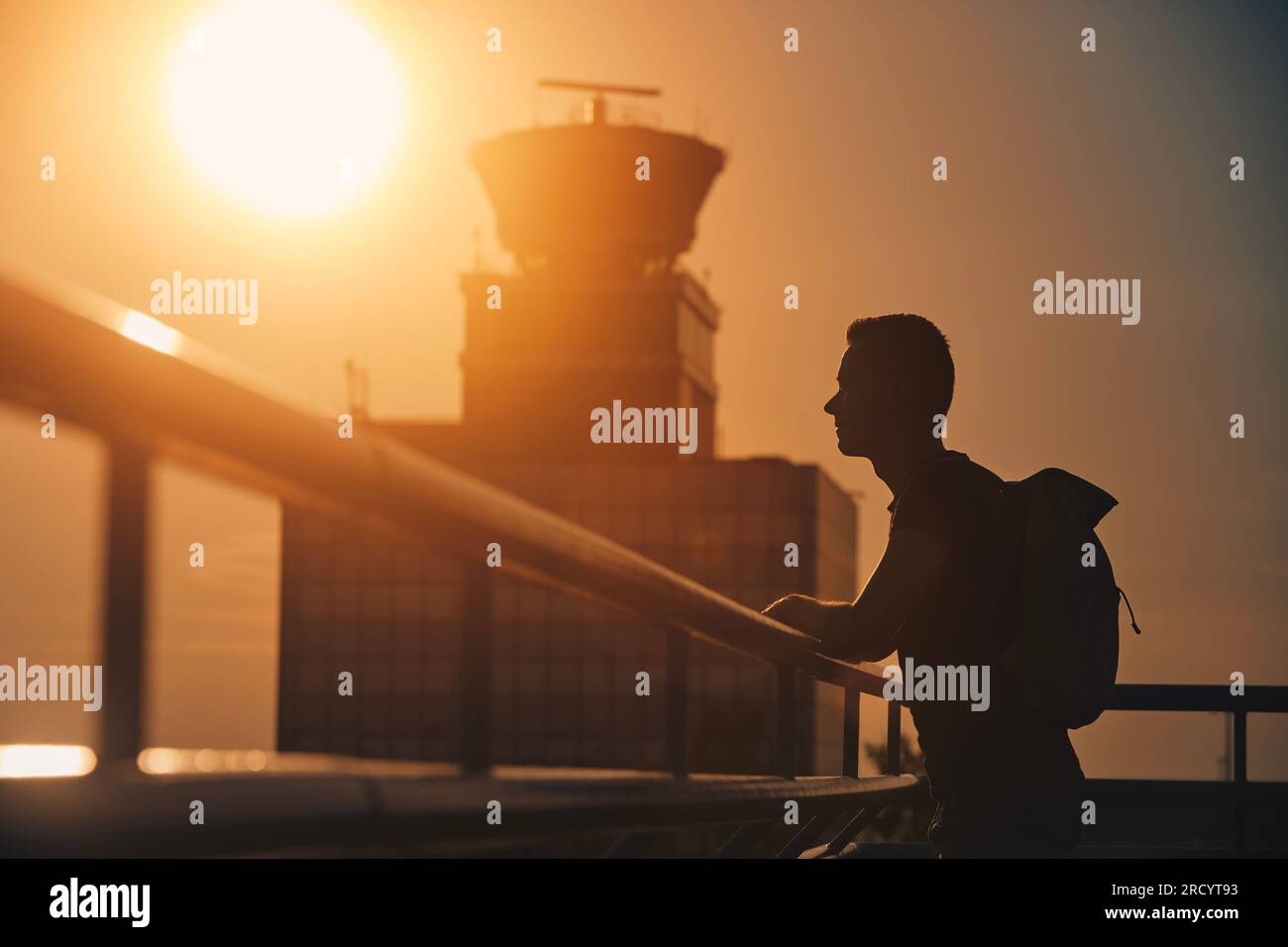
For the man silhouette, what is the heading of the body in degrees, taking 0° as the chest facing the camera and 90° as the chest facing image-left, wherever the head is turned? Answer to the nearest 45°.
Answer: approximately 90°

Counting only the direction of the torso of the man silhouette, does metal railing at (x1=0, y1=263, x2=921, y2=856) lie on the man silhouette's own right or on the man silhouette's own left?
on the man silhouette's own left
